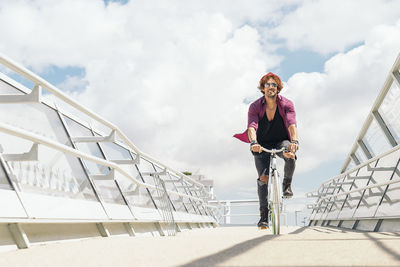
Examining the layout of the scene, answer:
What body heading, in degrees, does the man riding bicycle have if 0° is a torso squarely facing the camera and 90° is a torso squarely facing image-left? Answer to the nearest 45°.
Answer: approximately 0°

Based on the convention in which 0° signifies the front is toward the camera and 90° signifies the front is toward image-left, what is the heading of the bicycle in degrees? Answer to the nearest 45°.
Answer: approximately 0°
